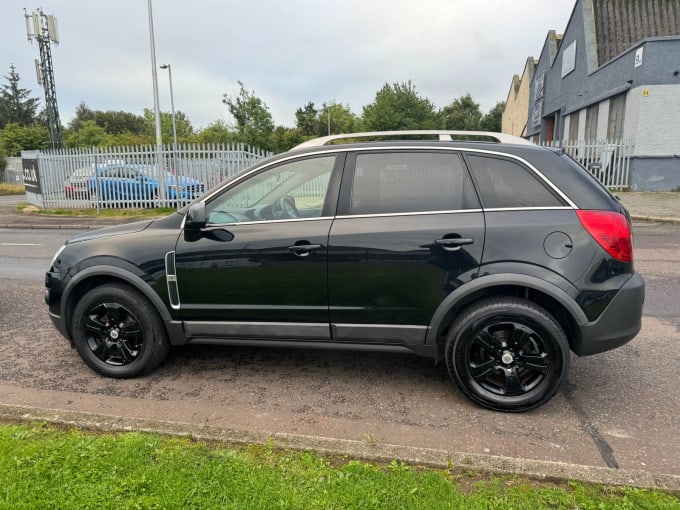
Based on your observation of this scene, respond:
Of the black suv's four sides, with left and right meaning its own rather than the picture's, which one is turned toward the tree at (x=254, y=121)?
right

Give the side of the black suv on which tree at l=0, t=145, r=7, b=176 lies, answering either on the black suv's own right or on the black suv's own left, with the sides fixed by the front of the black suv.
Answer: on the black suv's own right

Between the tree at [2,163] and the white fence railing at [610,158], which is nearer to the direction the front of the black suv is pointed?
the tree

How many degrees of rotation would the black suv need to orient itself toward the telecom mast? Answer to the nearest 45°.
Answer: approximately 45° to its right

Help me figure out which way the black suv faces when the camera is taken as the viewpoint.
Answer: facing to the left of the viewer

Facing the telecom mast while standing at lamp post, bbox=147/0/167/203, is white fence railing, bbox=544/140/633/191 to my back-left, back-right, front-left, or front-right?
back-right

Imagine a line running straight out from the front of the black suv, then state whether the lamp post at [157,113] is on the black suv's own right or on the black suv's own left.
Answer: on the black suv's own right

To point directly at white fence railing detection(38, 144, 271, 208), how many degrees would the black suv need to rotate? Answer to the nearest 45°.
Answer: approximately 45° to its right

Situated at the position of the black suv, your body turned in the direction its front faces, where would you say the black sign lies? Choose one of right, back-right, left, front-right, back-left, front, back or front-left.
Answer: front-right

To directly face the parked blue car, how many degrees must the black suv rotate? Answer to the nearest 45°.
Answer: approximately 45° to its right
